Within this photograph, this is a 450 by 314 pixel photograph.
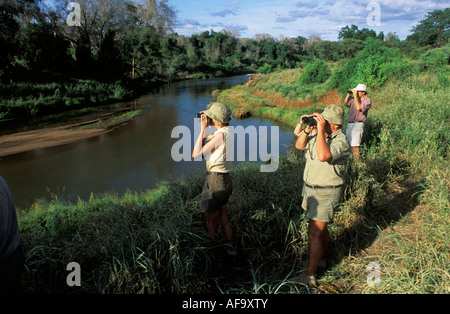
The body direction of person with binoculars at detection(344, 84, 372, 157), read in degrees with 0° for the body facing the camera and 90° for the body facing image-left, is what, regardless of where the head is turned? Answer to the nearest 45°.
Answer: approximately 45°

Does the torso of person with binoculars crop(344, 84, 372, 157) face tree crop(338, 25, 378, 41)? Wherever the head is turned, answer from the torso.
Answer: no

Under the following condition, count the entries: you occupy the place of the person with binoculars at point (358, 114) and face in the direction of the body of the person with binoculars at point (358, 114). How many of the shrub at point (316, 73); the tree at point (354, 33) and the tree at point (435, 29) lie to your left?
0

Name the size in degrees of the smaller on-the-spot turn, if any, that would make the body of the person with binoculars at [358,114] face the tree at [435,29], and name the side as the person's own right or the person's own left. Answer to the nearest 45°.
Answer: approximately 135° to the person's own right

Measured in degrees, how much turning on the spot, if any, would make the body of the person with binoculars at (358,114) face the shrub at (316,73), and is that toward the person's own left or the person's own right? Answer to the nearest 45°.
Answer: approximately 135° to the person's own right

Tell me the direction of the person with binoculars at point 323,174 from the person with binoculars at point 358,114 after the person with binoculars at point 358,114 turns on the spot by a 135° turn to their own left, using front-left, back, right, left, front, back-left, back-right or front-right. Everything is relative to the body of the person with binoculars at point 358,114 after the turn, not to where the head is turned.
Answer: right
